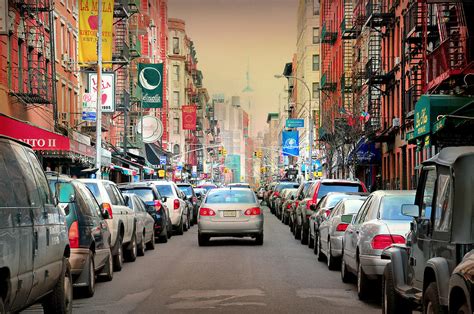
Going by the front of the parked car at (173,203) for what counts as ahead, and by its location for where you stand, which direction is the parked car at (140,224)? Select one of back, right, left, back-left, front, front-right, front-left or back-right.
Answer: back

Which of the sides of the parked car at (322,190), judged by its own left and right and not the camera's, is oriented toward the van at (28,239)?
back

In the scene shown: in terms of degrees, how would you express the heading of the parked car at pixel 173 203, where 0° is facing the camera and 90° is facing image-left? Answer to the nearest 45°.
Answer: approximately 180°

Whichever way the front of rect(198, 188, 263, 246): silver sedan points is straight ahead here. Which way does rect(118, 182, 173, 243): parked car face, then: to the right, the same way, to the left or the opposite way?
the same way

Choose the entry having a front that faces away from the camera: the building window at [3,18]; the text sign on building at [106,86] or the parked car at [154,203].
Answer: the parked car

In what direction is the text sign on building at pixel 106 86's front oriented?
toward the camera

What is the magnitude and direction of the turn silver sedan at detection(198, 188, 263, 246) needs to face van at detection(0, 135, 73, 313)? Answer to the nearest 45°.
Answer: approximately 180°

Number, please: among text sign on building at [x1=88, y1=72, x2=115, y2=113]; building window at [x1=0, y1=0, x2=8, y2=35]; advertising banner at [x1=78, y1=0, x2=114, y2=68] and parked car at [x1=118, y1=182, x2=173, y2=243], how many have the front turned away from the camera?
1

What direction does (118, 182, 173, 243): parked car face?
away from the camera

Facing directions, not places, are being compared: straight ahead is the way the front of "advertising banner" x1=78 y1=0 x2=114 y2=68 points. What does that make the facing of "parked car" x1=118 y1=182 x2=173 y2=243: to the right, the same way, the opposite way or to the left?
the opposite way

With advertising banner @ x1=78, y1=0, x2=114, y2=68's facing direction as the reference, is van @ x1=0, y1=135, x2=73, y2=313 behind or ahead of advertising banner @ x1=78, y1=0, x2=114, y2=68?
ahead

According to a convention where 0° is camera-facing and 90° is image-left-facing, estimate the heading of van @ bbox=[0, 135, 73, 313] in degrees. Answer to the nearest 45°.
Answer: approximately 225°

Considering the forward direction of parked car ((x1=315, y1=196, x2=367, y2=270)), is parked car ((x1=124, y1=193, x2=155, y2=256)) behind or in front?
in front

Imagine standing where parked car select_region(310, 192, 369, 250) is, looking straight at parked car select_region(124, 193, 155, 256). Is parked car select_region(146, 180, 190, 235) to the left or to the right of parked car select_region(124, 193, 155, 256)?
right

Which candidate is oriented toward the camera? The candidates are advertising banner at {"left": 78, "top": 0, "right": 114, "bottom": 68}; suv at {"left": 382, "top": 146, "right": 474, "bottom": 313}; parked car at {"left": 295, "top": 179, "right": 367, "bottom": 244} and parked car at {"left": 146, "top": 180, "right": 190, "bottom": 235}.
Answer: the advertising banner
